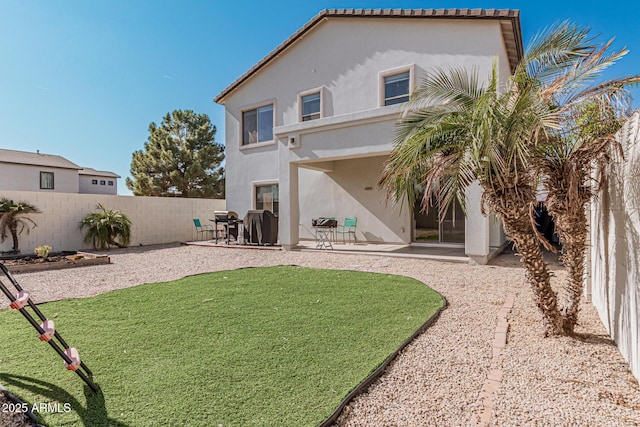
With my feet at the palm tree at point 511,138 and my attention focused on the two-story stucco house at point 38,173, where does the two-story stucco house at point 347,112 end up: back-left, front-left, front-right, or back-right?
front-right

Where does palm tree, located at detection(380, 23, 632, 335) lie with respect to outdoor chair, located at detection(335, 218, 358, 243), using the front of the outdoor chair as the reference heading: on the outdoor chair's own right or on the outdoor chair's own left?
on the outdoor chair's own left

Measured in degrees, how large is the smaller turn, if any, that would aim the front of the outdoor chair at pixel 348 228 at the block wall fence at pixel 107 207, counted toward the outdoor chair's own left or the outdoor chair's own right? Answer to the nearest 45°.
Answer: approximately 45° to the outdoor chair's own right

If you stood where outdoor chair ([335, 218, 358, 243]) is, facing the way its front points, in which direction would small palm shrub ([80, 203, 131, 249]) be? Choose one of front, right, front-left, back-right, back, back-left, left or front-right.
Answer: front-right

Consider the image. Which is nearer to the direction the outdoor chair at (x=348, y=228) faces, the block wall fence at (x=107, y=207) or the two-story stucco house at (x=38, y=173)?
the block wall fence

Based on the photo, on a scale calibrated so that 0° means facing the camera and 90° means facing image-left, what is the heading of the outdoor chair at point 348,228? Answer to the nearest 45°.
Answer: approximately 45°

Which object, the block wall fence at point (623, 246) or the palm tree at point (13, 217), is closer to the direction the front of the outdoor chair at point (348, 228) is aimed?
the palm tree

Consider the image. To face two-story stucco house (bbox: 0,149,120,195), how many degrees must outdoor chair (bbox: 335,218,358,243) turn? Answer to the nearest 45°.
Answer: approximately 90° to its right
